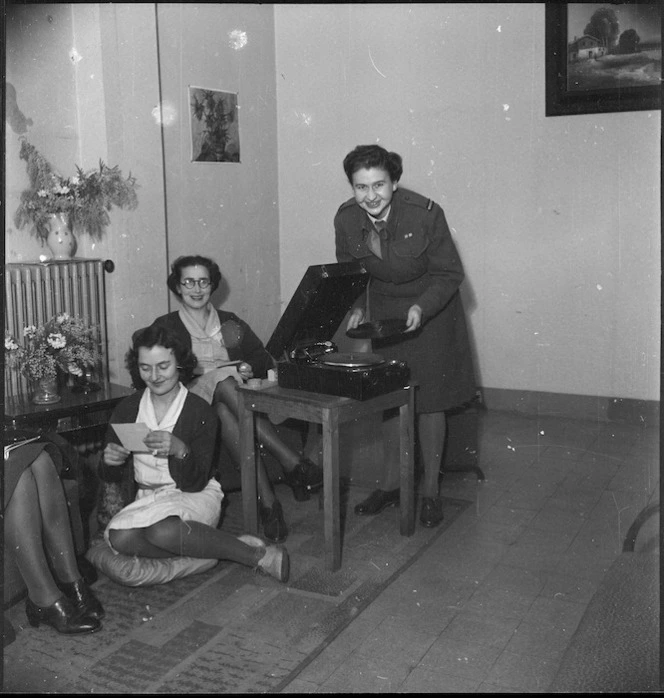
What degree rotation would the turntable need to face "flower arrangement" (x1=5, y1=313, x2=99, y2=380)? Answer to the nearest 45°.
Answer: approximately 135° to its right

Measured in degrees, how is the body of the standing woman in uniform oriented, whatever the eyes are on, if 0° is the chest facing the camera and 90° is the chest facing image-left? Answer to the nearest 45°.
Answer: approximately 45°

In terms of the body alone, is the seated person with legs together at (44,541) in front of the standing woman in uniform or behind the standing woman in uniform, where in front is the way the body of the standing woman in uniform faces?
in front

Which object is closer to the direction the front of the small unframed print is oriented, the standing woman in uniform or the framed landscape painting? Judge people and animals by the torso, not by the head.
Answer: the standing woman in uniform

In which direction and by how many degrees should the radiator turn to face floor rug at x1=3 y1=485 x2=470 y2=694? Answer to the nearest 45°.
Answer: approximately 45° to its right

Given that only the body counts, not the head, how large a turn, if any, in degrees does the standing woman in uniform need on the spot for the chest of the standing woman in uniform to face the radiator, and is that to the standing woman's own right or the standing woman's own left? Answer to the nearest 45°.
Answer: approximately 45° to the standing woman's own right
